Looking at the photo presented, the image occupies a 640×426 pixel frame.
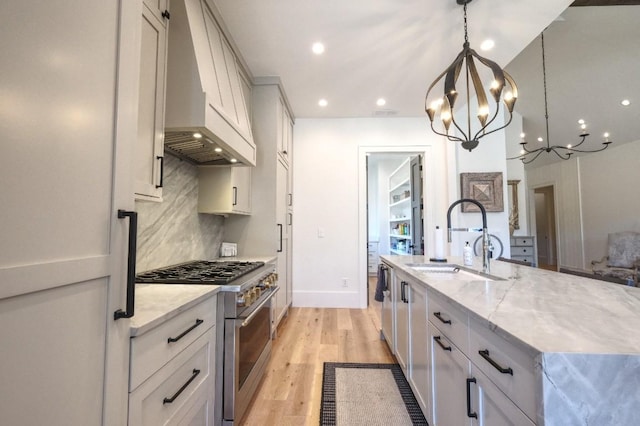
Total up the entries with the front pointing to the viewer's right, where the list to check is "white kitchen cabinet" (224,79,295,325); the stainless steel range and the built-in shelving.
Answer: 2

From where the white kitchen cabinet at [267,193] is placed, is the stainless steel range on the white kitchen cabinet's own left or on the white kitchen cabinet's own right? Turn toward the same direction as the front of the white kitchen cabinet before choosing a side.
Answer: on the white kitchen cabinet's own right

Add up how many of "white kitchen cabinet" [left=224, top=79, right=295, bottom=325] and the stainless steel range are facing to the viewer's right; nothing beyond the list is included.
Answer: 2

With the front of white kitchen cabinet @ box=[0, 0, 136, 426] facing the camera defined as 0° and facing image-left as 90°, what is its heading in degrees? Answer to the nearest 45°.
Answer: approximately 315°

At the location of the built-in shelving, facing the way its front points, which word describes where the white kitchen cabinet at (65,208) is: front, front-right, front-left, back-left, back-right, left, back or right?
left

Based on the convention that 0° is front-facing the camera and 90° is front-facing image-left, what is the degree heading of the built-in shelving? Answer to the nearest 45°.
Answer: approximately 90°

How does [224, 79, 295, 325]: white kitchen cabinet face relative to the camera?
to the viewer's right

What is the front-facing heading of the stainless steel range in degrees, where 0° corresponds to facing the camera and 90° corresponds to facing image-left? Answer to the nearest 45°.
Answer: approximately 270°

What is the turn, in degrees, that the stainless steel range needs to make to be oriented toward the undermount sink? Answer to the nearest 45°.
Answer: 0° — it already faces it
